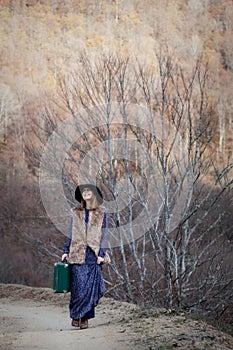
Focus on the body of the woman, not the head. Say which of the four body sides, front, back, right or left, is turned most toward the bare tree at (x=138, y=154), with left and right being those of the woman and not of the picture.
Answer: back

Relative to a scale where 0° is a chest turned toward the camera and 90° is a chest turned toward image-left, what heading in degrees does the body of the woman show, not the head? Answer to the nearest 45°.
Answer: approximately 0°
